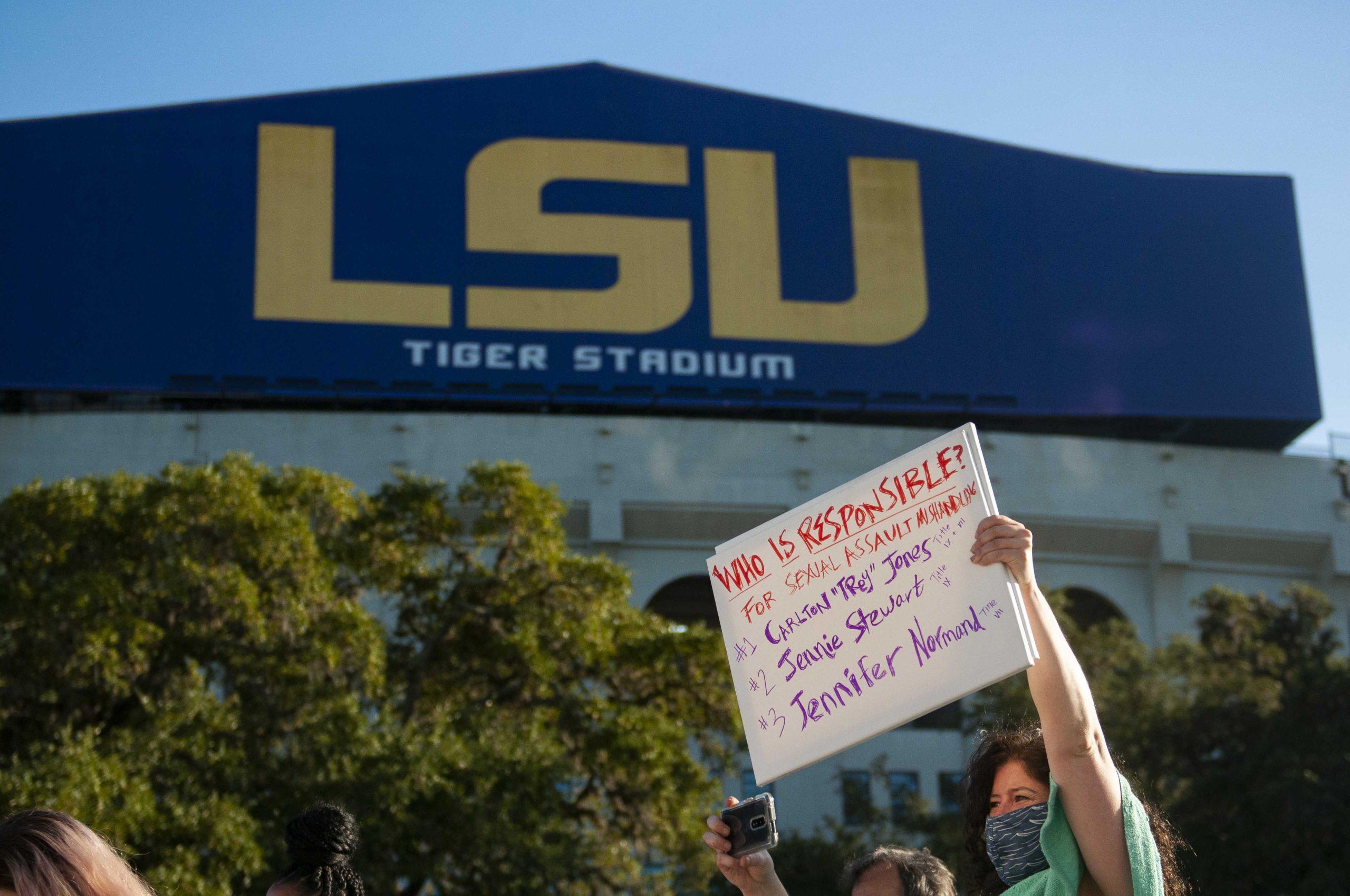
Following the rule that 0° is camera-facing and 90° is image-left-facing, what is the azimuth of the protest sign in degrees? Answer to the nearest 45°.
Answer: approximately 0°

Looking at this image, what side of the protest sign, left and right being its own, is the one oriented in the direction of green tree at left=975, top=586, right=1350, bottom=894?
back

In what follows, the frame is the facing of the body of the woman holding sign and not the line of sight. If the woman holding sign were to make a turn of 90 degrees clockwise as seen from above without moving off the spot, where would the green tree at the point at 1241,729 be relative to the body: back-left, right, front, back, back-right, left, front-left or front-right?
front-right

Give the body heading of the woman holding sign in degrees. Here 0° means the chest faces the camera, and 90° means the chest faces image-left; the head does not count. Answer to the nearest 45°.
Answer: approximately 45°

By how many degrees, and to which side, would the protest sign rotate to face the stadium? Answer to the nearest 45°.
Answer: approximately 180°

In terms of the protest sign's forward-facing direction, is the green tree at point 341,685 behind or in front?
behind
